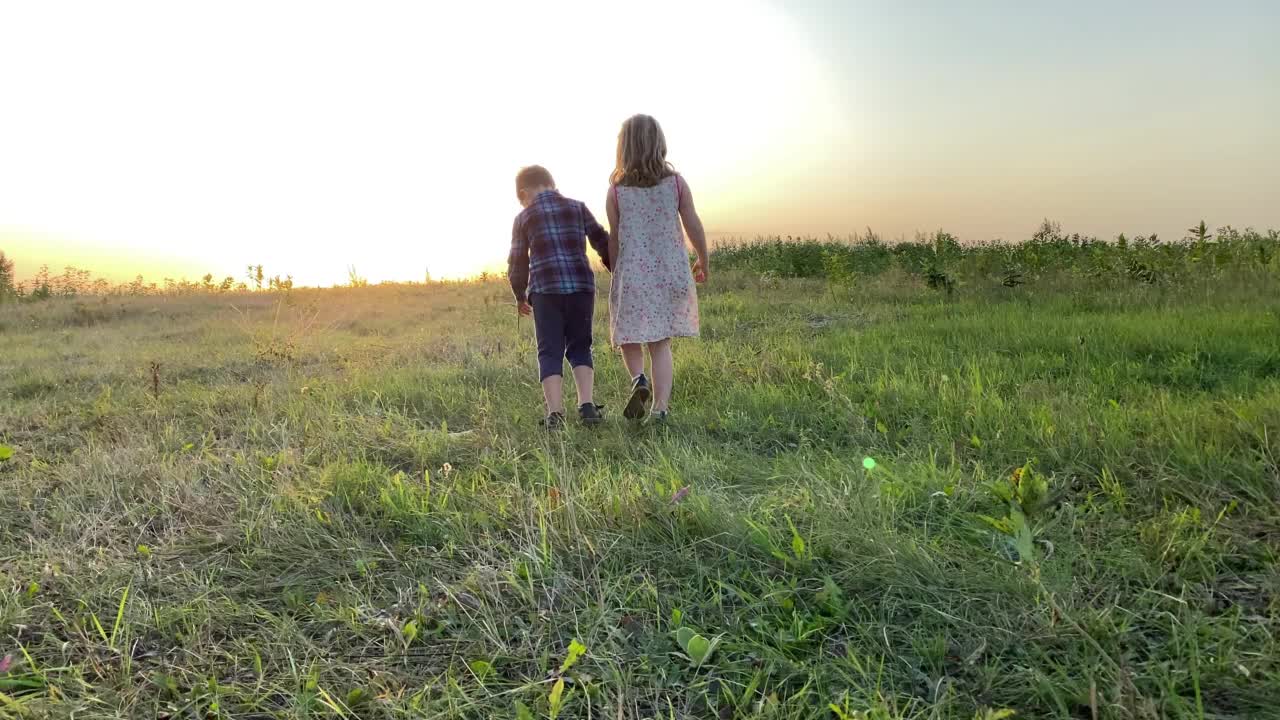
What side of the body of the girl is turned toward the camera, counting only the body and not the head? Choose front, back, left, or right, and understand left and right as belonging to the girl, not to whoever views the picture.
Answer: back

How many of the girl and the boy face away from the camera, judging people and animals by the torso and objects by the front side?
2

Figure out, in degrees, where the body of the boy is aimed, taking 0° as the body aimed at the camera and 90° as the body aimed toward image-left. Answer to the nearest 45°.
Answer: approximately 180°

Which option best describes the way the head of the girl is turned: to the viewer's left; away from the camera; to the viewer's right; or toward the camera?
away from the camera
